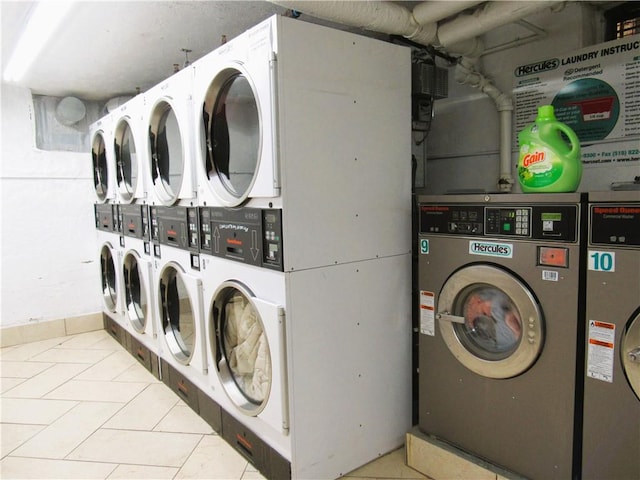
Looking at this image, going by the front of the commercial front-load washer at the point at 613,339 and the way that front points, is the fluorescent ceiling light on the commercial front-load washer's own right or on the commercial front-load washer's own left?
on the commercial front-load washer's own right

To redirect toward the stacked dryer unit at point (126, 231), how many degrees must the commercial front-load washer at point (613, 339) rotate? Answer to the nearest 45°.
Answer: approximately 90° to its right

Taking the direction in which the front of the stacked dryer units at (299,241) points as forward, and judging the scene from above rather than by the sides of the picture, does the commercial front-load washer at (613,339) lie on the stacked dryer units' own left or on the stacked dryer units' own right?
on the stacked dryer units' own left

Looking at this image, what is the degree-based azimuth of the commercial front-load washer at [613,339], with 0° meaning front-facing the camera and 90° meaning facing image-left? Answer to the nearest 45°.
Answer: approximately 0°

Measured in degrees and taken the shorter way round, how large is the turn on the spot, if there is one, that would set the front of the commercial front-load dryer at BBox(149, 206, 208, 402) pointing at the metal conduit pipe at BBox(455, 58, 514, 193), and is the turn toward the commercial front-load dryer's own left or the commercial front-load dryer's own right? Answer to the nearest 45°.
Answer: approximately 90° to the commercial front-load dryer's own left
